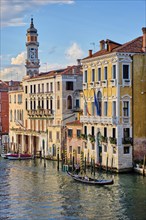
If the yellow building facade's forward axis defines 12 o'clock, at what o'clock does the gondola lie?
The gondola is roughly at 11 o'clock from the yellow building facade.

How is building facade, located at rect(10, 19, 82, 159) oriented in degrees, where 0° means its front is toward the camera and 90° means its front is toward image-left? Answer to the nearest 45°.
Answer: approximately 45°

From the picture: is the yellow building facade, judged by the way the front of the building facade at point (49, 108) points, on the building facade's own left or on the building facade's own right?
on the building facade's own left

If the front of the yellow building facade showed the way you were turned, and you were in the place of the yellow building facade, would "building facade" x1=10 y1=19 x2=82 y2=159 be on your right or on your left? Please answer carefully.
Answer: on your right

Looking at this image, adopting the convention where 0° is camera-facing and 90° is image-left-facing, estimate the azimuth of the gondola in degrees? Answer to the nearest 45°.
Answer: approximately 90°

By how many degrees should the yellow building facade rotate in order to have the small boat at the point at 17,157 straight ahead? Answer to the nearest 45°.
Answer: approximately 90° to its right
